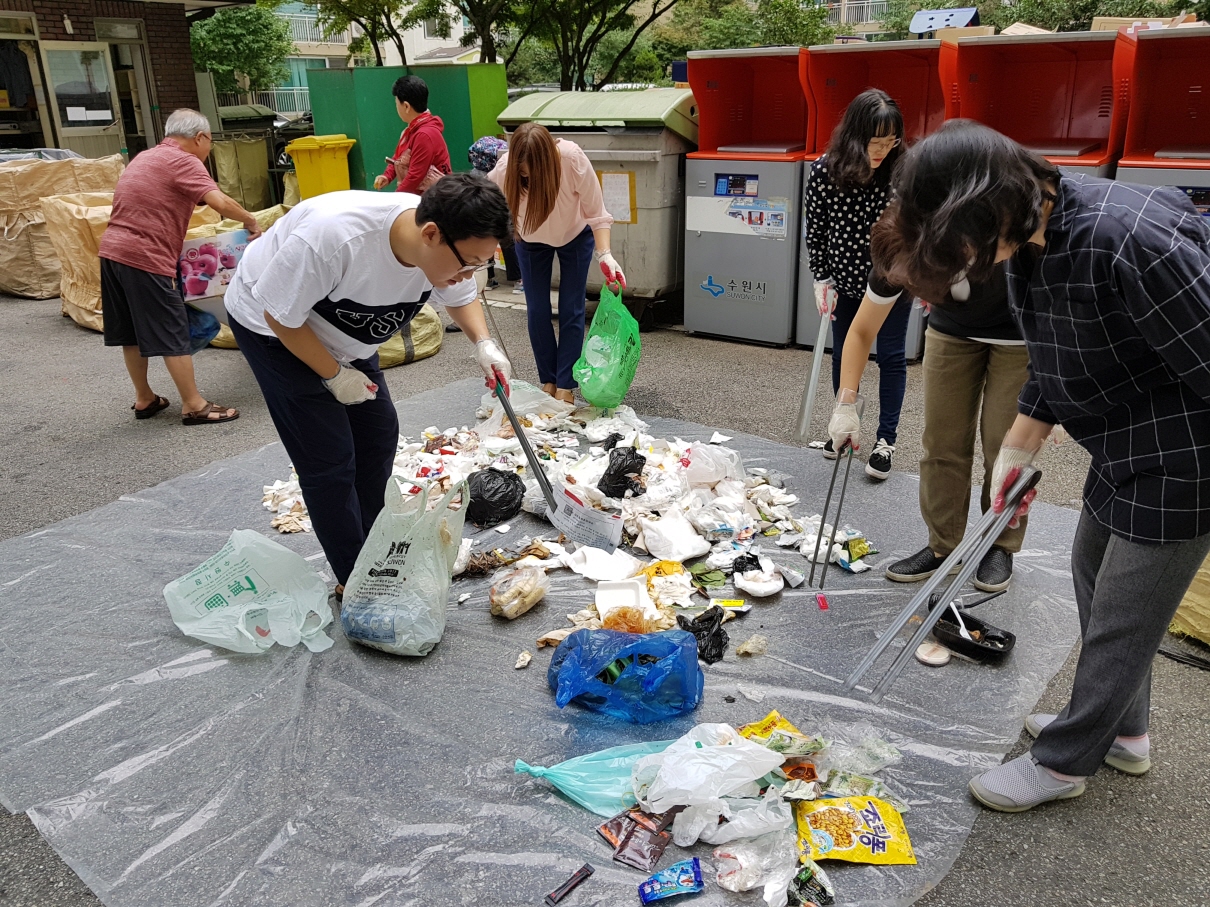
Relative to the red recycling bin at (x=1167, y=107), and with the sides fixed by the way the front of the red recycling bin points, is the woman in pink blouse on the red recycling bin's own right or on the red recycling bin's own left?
on the red recycling bin's own right

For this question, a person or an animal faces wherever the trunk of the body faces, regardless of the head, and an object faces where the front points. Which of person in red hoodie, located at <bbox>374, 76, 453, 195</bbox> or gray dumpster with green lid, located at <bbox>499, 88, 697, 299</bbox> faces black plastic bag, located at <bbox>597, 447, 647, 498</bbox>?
the gray dumpster with green lid

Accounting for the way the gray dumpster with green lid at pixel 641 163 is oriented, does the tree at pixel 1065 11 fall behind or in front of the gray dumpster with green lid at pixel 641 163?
behind

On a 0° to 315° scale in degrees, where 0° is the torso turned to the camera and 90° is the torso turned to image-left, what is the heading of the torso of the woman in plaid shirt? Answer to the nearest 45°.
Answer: approximately 90°

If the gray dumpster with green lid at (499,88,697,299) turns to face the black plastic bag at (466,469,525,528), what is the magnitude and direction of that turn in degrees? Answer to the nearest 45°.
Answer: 0° — it already faces it

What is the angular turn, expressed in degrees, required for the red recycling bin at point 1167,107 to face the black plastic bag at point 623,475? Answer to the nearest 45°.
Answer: approximately 45° to its right

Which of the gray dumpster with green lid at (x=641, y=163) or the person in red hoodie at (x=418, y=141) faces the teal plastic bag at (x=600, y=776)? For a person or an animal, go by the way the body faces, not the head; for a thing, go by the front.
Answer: the gray dumpster with green lid

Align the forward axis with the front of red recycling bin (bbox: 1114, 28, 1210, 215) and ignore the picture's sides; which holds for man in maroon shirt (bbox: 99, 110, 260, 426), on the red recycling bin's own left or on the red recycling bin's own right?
on the red recycling bin's own right

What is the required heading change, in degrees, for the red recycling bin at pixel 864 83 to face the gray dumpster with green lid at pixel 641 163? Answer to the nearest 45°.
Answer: approximately 90° to its right
